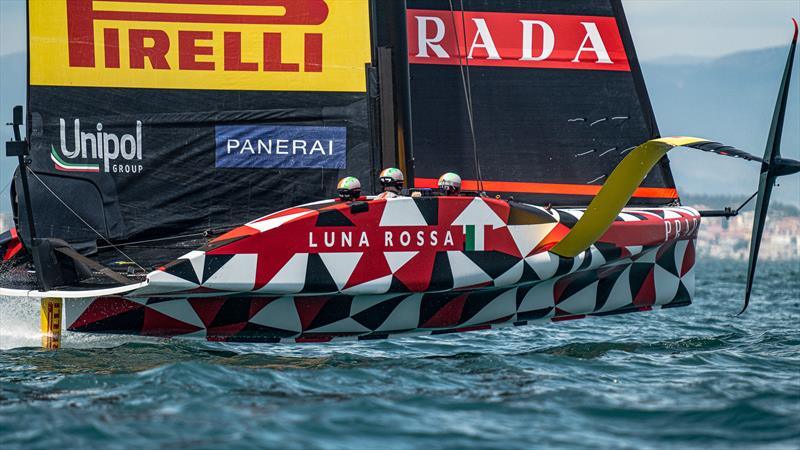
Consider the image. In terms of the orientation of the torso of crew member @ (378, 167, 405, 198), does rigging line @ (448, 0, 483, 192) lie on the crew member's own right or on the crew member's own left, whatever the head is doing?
on the crew member's own left

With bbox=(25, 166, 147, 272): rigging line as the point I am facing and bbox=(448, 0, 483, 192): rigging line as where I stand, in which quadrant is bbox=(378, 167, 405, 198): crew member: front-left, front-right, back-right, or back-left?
front-left

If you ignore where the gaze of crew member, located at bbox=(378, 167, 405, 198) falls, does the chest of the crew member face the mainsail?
no

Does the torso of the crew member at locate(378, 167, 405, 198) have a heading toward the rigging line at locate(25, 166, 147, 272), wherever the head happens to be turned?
no

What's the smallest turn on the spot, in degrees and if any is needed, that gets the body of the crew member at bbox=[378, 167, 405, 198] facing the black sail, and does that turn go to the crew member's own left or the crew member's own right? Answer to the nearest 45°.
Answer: approximately 45° to the crew member's own left

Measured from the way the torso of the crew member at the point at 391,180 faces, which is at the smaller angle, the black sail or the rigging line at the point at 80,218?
the black sail

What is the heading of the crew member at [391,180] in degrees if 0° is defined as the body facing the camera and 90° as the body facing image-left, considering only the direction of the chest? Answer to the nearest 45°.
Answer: approximately 270°
